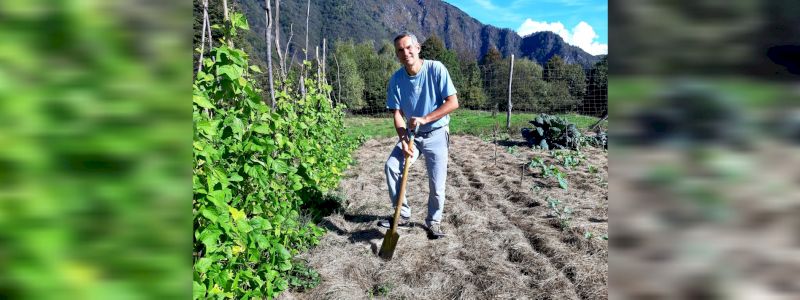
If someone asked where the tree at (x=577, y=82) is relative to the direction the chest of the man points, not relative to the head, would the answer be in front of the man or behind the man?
behind

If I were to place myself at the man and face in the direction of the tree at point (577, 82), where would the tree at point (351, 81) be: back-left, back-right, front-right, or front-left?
front-left

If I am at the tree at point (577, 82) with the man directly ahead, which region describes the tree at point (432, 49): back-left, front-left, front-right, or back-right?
back-right

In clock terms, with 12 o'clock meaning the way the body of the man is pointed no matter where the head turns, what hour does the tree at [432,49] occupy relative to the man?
The tree is roughly at 6 o'clock from the man.

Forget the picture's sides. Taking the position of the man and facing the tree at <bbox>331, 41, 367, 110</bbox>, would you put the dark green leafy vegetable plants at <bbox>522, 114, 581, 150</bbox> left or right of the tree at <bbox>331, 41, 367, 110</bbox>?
right

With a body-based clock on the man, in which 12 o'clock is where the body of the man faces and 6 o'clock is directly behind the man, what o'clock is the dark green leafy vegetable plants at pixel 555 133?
The dark green leafy vegetable plants is roughly at 7 o'clock from the man.

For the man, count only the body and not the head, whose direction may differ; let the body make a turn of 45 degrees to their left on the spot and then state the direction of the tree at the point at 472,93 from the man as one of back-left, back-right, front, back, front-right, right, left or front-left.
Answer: back-left

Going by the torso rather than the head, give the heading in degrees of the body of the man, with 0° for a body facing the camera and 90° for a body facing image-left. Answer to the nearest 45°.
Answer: approximately 0°

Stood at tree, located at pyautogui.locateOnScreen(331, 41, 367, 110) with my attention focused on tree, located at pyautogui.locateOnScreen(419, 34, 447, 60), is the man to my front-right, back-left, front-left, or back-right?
back-right

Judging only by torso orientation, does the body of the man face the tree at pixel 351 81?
no
